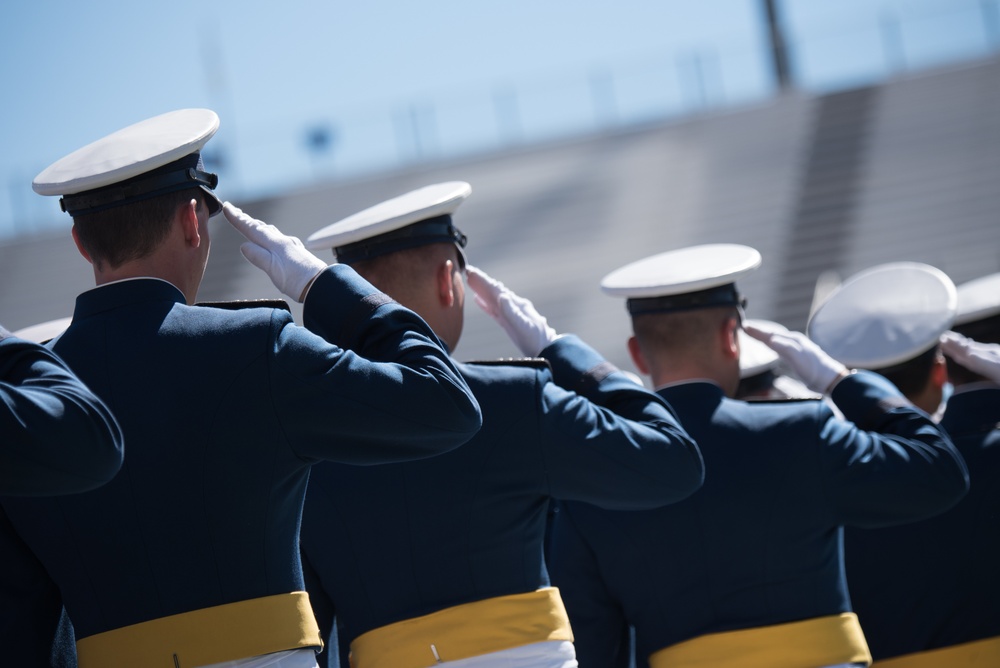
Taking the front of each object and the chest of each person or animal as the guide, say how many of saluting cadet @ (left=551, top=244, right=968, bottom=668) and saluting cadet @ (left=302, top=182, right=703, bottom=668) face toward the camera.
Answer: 0

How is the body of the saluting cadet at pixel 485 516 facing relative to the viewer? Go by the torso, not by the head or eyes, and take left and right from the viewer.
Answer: facing away from the viewer and to the right of the viewer

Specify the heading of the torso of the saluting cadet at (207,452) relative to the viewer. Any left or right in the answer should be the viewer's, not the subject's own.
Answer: facing away from the viewer and to the right of the viewer

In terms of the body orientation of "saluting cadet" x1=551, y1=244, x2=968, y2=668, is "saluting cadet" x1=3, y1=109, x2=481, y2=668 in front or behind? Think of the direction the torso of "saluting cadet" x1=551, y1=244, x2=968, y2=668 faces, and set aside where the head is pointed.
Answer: behind

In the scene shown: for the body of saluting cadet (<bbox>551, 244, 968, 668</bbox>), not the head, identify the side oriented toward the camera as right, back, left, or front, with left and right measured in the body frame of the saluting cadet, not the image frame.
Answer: back

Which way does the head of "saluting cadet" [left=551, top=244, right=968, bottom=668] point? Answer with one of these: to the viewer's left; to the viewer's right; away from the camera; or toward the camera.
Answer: away from the camera

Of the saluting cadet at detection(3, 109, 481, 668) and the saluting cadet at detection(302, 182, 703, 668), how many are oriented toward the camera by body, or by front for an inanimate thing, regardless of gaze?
0

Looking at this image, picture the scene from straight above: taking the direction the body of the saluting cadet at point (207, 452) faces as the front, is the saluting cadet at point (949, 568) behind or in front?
in front
